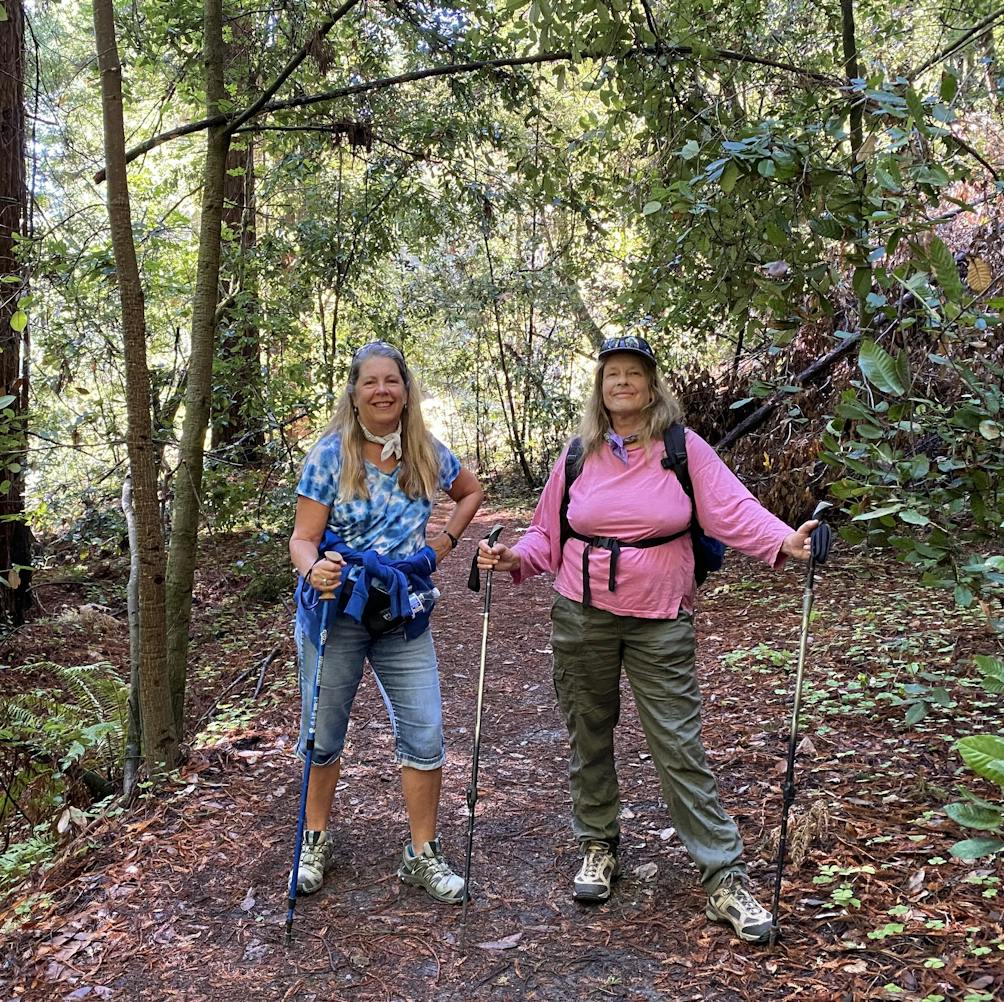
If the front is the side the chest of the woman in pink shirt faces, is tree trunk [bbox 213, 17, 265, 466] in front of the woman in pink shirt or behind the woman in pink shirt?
behind

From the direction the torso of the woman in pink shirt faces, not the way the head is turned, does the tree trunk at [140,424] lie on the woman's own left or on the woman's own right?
on the woman's own right

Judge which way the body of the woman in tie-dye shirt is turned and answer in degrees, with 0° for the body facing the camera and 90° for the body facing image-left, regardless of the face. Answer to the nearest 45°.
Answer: approximately 0°

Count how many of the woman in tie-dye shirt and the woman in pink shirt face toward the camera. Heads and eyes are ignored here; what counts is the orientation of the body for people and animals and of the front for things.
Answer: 2

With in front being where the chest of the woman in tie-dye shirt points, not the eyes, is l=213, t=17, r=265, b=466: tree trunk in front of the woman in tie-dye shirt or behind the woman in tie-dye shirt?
behind

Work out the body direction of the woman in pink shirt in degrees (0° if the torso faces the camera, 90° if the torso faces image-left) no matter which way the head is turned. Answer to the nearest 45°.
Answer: approximately 0°
